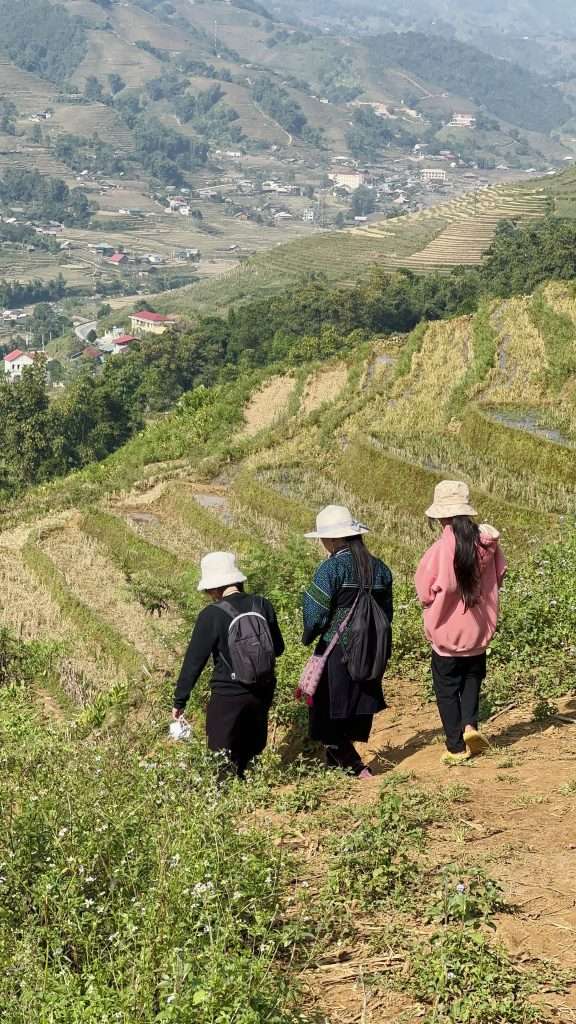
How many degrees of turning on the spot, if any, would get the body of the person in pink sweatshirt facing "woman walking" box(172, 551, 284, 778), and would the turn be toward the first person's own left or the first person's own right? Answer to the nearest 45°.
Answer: approximately 90° to the first person's own left

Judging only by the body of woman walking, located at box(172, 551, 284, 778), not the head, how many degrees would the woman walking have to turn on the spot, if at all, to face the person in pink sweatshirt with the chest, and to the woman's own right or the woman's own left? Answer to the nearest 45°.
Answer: approximately 135° to the woman's own right

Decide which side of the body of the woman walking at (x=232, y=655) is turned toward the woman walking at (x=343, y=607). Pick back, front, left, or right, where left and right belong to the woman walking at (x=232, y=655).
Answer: right

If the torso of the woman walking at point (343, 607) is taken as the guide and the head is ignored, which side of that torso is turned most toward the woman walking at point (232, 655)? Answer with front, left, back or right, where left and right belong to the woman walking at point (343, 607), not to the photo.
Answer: left

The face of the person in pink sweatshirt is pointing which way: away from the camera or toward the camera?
away from the camera

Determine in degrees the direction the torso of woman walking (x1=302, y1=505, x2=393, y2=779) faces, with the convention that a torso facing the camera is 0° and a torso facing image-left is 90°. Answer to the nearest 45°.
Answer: approximately 135°

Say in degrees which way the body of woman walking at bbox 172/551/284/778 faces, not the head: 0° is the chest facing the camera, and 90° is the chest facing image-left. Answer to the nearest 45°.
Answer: approximately 135°

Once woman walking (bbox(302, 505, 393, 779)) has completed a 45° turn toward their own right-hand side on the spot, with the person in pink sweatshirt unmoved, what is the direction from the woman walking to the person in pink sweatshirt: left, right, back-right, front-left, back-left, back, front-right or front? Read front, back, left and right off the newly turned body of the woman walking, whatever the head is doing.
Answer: right

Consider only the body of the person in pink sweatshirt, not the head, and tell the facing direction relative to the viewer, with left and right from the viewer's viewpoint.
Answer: facing away from the viewer and to the left of the viewer
